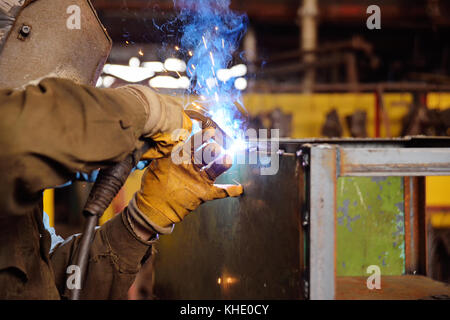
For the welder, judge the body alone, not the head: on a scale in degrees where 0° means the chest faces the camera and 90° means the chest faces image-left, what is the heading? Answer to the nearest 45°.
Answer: approximately 270°
